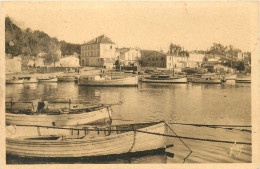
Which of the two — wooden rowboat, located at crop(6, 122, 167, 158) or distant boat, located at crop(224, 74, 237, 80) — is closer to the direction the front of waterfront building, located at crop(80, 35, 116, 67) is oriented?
the wooden rowboat

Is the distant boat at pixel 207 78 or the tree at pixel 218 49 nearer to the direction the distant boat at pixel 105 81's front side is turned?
the distant boat

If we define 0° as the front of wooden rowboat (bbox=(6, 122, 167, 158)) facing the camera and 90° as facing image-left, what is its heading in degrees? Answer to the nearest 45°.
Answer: approximately 270°

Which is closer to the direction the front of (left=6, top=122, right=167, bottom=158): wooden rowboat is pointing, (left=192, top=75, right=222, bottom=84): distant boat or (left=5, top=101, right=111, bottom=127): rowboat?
the distant boat

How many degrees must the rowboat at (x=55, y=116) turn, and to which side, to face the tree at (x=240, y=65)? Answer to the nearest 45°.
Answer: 0° — it already faces it

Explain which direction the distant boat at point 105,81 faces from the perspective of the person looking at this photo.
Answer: facing to the right of the viewer

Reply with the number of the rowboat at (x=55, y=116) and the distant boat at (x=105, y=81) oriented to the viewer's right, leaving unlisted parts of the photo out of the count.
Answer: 2

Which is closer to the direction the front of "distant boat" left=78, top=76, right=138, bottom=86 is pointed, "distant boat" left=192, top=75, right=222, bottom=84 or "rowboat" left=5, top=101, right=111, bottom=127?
the distant boat

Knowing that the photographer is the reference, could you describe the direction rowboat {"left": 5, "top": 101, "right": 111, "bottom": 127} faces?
facing to the right of the viewer

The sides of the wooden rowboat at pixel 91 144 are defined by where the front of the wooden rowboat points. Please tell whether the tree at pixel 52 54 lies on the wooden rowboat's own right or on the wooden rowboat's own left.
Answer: on the wooden rowboat's own left

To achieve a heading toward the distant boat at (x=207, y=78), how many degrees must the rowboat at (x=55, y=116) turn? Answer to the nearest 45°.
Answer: approximately 45° to its left
